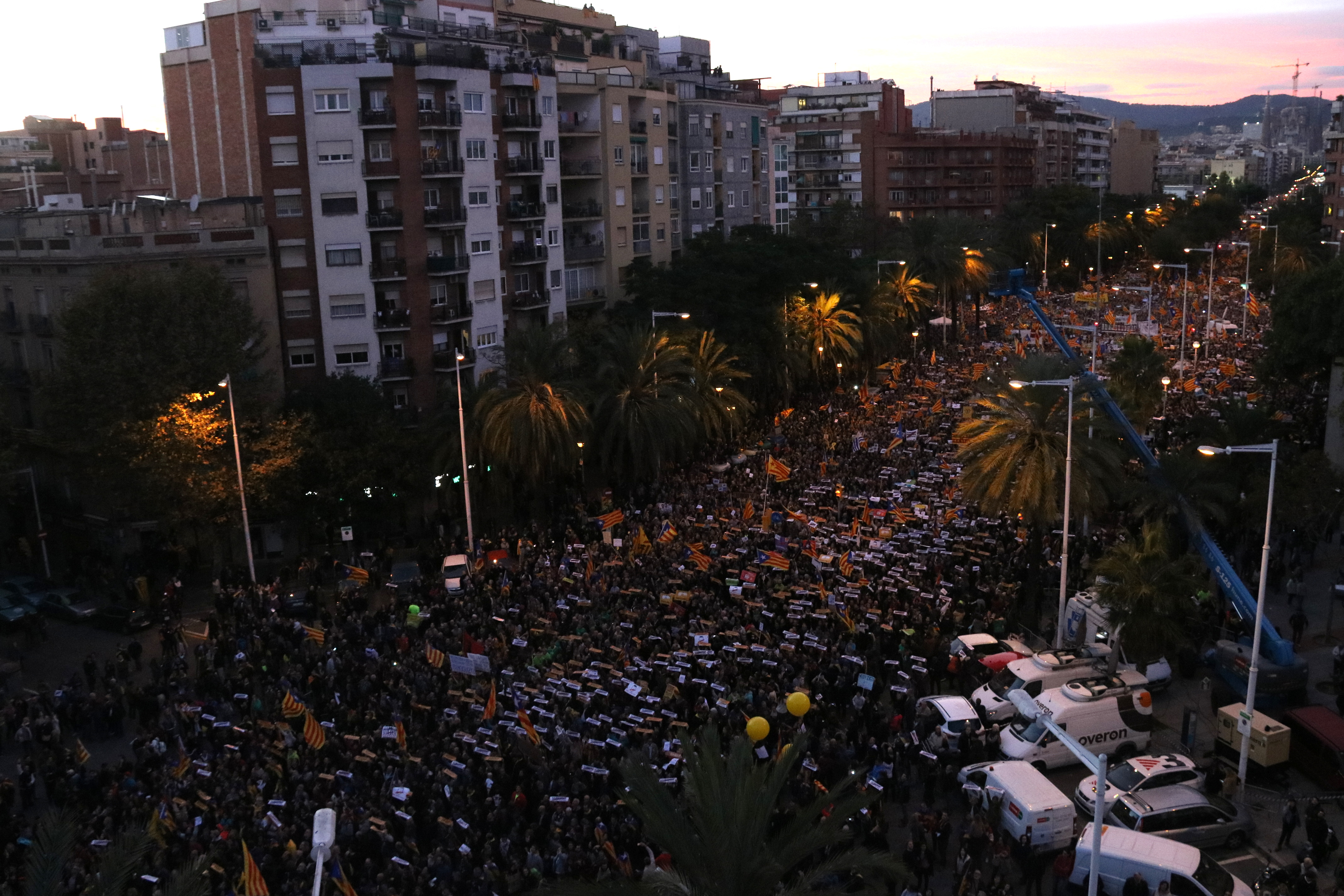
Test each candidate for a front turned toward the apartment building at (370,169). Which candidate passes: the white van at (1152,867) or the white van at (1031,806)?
the white van at (1031,806)

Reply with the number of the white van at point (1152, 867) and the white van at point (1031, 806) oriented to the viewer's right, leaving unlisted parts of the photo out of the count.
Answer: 1

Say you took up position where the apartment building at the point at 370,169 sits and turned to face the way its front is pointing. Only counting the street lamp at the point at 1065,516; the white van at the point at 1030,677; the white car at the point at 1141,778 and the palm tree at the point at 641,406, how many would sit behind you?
0

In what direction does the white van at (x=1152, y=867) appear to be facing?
to the viewer's right

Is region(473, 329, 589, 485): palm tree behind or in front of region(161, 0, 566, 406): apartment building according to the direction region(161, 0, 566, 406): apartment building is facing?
in front

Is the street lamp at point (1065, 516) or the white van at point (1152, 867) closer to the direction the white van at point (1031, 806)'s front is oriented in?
the street lamp

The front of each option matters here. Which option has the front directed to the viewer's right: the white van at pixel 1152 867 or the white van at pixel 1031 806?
the white van at pixel 1152 867

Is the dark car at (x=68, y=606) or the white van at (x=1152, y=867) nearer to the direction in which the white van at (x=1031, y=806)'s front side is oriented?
the dark car

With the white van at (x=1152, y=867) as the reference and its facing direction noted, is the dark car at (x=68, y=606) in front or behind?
behind

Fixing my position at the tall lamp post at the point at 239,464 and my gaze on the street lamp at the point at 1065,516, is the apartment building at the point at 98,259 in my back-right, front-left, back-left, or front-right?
back-left

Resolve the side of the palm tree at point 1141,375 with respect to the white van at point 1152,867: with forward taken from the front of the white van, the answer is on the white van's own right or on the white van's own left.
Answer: on the white van's own left

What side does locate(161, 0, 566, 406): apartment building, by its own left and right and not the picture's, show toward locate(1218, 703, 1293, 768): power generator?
front

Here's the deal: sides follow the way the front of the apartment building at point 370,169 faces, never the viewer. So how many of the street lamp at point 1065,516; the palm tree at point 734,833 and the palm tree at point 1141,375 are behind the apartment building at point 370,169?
0

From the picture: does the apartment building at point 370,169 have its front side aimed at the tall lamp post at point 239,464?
no

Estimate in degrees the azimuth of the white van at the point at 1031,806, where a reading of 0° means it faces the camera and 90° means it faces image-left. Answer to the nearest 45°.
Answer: approximately 135°

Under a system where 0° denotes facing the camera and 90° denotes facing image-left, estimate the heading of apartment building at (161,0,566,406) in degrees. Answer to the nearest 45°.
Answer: approximately 315°
